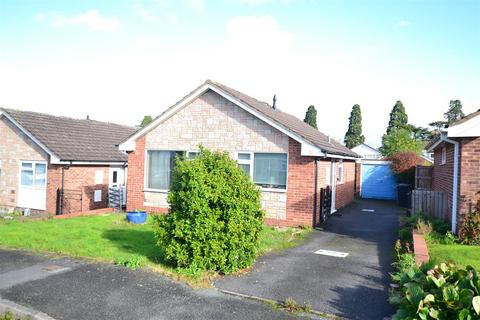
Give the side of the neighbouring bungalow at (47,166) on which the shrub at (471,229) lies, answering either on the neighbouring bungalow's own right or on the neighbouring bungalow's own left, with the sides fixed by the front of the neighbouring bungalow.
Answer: on the neighbouring bungalow's own left

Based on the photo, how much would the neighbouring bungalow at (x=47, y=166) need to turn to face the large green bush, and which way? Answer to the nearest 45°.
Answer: approximately 45° to its left

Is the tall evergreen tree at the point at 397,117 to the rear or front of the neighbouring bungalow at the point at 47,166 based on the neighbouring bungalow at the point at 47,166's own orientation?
to the rear

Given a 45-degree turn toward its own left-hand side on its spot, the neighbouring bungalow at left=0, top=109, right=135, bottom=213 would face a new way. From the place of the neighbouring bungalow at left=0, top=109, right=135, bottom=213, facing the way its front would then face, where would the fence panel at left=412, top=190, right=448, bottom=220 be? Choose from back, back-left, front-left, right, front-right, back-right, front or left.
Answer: front-left

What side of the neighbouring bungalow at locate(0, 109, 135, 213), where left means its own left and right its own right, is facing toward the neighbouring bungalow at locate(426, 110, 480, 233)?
left

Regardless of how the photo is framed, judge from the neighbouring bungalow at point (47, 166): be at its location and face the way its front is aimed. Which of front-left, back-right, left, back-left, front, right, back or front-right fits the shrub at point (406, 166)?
back-left

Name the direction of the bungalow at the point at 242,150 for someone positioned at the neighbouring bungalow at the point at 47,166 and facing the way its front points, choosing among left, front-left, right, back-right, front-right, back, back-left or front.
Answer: left

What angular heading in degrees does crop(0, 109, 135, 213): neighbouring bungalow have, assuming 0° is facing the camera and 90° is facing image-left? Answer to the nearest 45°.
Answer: approximately 45°
